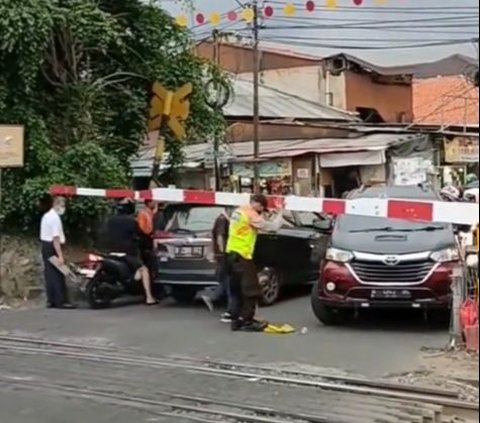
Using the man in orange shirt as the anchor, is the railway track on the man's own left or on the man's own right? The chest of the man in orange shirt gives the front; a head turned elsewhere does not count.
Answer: on the man's own right

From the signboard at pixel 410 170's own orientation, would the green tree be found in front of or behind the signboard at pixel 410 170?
in front

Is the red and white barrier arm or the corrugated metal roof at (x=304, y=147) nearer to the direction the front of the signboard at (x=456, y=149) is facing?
the red and white barrier arm

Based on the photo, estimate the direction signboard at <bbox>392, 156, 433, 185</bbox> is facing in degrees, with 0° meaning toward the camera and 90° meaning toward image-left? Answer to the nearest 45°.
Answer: approximately 0°

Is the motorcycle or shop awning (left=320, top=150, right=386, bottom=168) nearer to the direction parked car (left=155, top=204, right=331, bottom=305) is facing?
the shop awning

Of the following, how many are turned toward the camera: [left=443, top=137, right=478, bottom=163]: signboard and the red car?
2

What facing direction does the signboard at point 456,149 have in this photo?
toward the camera

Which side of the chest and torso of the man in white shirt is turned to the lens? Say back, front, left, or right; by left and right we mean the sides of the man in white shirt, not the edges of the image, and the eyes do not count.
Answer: right

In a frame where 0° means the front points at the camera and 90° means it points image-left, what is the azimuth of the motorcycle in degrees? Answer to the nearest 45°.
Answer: approximately 225°

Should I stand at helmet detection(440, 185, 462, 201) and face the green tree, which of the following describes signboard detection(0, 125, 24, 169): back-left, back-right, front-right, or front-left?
front-left

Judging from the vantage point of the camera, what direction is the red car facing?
facing the viewer

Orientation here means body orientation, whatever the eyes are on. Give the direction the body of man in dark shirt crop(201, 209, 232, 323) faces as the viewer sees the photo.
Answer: to the viewer's right
